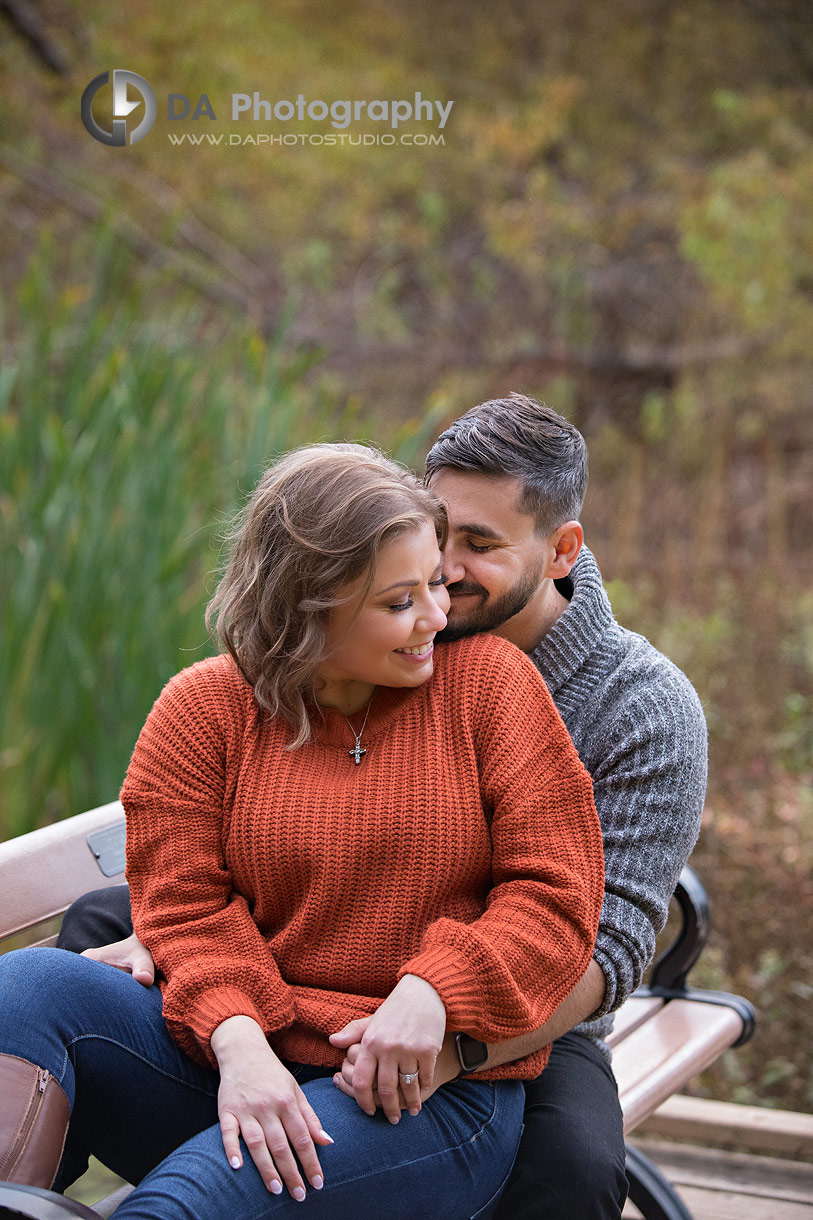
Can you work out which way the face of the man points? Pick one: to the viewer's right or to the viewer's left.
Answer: to the viewer's left

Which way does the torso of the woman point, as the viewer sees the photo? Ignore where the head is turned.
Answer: toward the camera

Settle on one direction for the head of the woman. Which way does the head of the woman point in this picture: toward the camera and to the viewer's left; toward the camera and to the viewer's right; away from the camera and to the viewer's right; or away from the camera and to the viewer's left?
toward the camera and to the viewer's right
